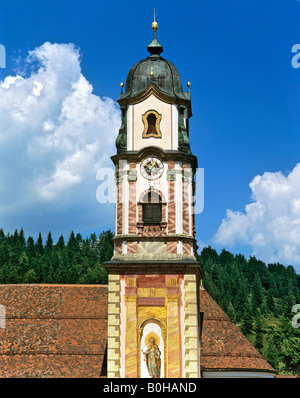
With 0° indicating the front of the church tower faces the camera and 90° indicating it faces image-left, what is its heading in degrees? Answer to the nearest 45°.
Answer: approximately 0°
